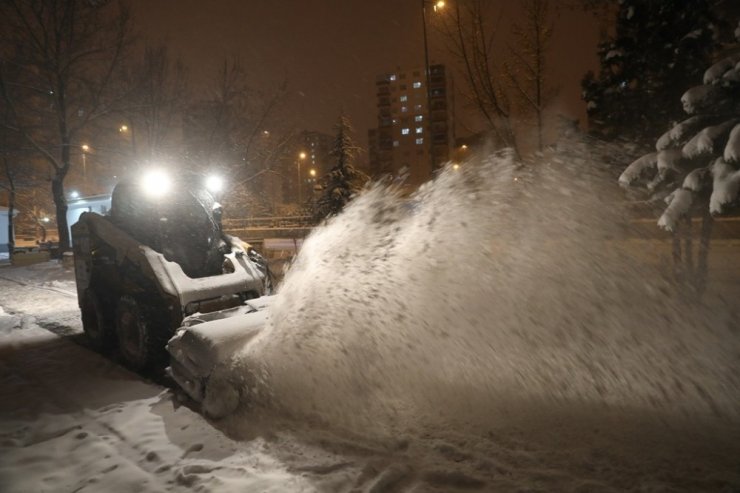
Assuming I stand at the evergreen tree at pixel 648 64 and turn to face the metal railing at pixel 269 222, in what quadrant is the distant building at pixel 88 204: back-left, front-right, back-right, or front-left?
front-left

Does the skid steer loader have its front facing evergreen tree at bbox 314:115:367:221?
no

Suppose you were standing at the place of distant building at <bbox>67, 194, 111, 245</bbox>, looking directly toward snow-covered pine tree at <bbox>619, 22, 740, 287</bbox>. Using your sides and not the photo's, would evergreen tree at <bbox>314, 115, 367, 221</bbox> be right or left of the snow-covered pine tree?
left

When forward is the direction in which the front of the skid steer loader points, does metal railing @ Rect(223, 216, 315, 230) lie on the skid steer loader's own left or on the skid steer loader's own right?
on the skid steer loader's own left

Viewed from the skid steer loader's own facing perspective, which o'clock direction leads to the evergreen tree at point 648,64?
The evergreen tree is roughly at 11 o'clock from the skid steer loader.

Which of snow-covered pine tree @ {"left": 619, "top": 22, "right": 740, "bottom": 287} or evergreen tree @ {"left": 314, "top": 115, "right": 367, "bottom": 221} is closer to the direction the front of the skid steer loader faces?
the snow-covered pine tree

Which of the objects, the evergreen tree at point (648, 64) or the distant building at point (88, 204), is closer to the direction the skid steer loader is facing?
the evergreen tree

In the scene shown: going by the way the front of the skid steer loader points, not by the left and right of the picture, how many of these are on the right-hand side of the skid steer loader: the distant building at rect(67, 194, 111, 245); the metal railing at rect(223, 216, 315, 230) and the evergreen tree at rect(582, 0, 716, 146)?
0

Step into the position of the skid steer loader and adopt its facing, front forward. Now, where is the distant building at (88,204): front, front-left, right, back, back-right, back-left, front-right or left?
back-left

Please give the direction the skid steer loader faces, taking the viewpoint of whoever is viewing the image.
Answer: facing the viewer and to the right of the viewer

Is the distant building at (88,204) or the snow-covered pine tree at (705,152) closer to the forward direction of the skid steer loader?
the snow-covered pine tree
